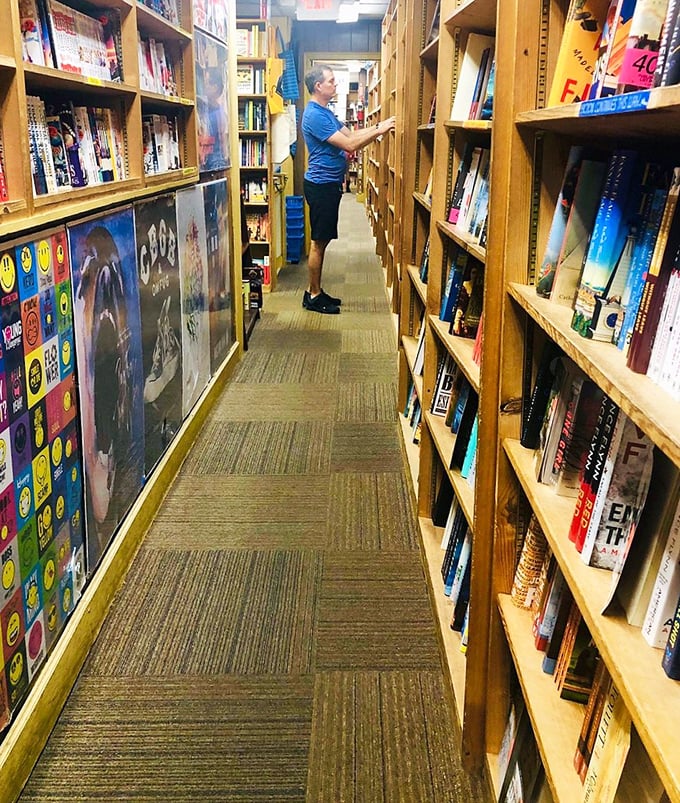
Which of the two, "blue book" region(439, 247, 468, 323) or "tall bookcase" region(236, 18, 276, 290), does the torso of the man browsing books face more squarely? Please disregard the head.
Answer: the blue book

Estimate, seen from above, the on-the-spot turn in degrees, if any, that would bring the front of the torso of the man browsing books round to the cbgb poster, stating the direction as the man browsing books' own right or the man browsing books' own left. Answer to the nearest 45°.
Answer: approximately 90° to the man browsing books' own right

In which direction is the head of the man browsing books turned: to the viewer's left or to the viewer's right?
to the viewer's right

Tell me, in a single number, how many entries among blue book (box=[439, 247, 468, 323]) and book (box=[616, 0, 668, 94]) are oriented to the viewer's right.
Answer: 0

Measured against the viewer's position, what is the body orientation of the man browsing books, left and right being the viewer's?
facing to the right of the viewer

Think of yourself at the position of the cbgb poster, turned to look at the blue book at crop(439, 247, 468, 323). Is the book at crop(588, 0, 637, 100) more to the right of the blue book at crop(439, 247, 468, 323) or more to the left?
right

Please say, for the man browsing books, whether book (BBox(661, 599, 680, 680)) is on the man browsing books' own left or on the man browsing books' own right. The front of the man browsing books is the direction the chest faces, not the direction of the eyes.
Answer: on the man browsing books' own right
